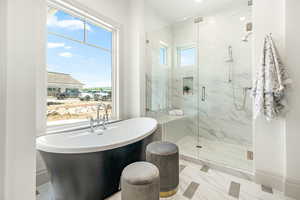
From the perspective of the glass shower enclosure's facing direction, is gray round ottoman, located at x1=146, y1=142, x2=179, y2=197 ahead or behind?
ahead

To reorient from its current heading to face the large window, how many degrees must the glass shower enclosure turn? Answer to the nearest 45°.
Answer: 0° — it already faces it

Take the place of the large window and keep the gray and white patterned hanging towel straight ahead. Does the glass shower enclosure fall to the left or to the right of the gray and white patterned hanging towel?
left

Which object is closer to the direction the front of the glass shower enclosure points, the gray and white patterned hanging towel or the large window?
the large window

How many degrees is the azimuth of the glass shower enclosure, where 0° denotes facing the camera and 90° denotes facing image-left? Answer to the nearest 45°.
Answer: approximately 45°

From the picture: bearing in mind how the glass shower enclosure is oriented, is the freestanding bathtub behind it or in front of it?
in front

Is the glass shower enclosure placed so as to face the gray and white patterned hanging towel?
no
